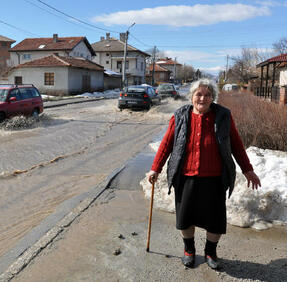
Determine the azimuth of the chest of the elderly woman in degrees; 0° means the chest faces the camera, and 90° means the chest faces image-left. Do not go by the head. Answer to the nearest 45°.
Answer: approximately 0°

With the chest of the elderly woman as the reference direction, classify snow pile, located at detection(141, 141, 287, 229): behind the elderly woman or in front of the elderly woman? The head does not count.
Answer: behind

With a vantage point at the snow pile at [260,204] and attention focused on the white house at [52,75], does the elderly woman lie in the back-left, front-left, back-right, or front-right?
back-left

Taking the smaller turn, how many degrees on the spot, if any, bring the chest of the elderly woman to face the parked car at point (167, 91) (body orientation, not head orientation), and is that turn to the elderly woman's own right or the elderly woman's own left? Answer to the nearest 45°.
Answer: approximately 180°

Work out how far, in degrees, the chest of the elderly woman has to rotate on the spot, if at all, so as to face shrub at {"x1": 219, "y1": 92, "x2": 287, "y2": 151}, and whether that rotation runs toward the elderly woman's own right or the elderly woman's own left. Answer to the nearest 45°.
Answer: approximately 180°

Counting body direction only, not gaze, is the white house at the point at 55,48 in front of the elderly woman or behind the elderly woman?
behind

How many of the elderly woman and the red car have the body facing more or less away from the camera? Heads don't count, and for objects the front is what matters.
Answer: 0

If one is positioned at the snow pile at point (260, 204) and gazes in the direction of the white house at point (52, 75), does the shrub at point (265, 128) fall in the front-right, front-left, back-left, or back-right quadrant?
front-right

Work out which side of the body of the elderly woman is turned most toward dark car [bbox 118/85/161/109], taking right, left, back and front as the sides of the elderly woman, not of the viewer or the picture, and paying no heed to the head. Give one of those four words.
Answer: back
